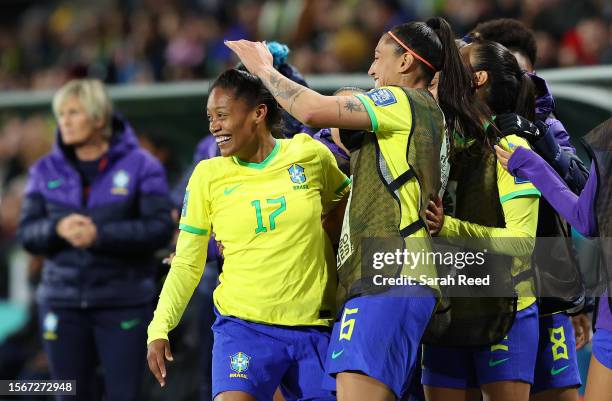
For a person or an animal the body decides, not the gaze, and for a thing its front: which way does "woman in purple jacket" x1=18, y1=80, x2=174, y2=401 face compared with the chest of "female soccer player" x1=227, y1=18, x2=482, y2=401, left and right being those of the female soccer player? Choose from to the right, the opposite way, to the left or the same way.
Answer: to the left

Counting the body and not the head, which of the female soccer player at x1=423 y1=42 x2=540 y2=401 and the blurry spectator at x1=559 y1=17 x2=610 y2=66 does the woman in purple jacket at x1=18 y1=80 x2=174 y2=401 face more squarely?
the female soccer player

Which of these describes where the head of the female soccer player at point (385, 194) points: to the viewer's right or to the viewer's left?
to the viewer's left

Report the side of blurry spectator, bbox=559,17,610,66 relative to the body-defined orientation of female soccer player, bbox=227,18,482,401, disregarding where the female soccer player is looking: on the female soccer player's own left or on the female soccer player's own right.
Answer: on the female soccer player's own right

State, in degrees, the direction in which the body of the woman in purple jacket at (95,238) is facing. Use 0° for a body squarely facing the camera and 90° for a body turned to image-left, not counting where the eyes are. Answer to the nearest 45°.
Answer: approximately 0°

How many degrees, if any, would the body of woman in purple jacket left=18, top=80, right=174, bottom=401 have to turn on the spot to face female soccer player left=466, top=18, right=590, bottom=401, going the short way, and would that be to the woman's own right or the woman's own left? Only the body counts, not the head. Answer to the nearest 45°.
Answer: approximately 45° to the woman's own left

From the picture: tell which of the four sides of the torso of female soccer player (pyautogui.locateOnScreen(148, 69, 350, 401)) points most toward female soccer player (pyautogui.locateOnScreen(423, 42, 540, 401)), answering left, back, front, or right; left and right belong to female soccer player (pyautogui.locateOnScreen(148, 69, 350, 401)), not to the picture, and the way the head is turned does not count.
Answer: left

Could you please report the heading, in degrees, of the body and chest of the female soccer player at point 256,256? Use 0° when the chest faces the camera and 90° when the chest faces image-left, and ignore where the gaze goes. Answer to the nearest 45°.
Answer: approximately 0°

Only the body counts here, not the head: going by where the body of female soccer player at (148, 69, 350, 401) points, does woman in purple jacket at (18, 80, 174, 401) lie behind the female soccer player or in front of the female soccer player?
behind

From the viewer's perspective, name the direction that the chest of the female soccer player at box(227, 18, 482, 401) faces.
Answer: to the viewer's left

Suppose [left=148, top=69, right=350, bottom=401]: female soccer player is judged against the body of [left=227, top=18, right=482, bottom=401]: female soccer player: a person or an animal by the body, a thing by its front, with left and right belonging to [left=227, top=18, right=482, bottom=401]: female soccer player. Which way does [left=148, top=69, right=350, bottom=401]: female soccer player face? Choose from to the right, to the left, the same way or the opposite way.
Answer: to the left
